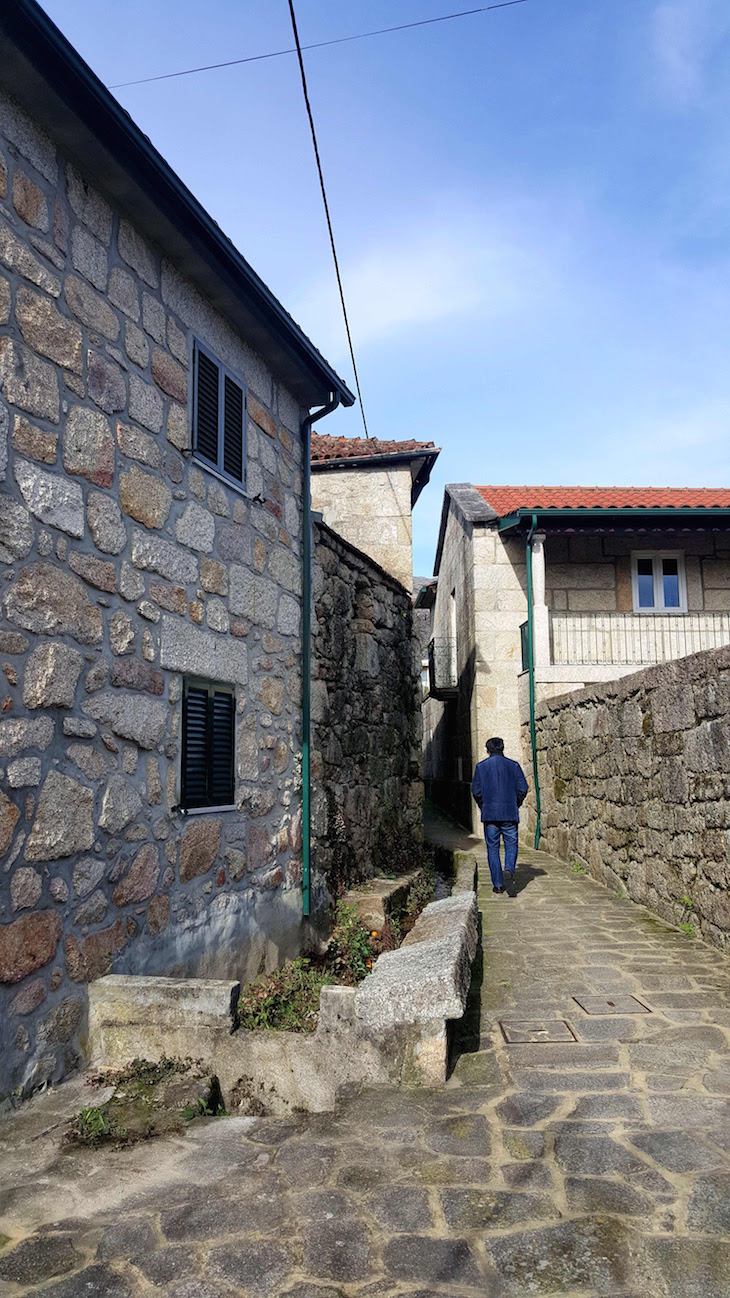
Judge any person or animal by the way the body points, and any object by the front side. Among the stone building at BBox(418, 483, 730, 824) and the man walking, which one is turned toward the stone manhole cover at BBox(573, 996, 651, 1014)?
the stone building

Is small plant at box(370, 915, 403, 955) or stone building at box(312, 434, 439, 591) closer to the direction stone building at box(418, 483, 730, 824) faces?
the small plant

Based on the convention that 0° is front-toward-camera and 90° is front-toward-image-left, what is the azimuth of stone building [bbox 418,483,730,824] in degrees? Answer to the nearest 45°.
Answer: approximately 0°

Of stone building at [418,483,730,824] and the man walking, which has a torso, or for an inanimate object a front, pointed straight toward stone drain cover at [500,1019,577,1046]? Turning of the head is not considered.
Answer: the stone building

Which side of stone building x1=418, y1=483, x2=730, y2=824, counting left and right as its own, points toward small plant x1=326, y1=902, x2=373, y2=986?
front

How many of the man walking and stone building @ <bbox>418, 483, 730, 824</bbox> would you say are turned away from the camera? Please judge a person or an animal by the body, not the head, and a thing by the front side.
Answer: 1

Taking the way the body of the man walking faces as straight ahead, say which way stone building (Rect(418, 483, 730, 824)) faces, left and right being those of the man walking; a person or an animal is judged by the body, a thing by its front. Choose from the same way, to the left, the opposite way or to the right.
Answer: the opposite way

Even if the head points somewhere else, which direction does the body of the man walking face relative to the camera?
away from the camera

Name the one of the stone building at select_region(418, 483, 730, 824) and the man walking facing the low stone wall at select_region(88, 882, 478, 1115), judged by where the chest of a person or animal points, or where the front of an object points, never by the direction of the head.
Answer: the stone building

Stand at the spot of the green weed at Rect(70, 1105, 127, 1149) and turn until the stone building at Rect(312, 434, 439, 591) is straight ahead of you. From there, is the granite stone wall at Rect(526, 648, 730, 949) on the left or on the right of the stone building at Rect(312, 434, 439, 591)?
right

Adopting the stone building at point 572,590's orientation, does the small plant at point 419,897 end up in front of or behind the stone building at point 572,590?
in front

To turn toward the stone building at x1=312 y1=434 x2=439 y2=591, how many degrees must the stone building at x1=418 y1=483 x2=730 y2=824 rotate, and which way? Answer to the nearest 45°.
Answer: approximately 45° to its right

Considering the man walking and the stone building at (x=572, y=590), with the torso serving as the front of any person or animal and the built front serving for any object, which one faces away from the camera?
the man walking

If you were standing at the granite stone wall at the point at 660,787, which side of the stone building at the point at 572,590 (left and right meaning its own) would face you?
front

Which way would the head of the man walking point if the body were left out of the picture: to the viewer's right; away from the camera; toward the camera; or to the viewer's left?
away from the camera
